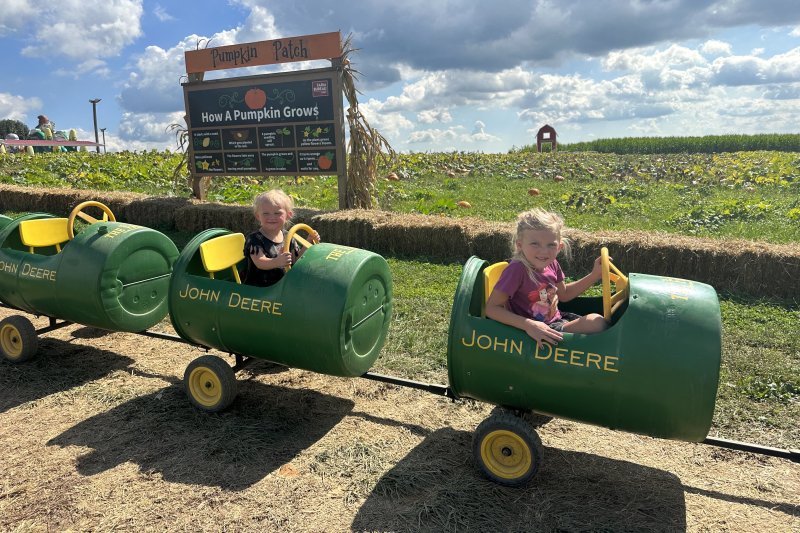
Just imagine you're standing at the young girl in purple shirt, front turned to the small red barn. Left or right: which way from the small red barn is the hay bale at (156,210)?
left

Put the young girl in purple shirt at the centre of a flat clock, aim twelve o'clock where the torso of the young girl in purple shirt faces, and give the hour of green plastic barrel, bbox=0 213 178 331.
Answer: The green plastic barrel is roughly at 5 o'clock from the young girl in purple shirt.

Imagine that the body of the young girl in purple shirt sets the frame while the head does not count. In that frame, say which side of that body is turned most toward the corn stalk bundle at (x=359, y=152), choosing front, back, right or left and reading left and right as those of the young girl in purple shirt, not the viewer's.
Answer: back

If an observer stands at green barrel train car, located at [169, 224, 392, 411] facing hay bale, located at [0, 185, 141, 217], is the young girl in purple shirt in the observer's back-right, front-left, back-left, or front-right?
back-right

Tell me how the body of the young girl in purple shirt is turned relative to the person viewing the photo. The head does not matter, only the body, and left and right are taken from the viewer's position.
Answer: facing the viewer and to the right of the viewer

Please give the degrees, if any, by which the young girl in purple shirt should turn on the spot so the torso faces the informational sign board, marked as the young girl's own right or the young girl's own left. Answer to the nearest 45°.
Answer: approximately 180°

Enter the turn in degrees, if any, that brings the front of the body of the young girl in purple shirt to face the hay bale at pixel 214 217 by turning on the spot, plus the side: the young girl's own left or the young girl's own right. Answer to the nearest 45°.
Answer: approximately 180°
